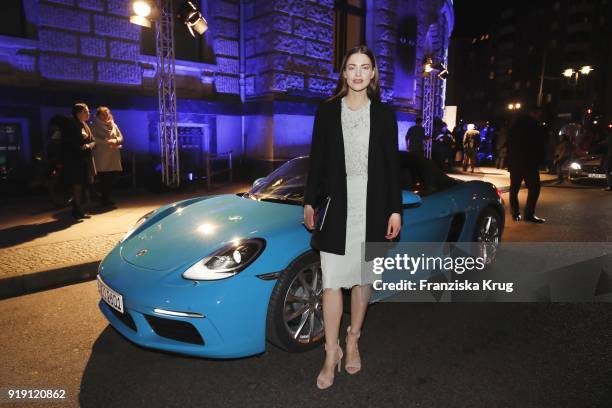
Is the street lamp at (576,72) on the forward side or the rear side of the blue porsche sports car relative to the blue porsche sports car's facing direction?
on the rear side

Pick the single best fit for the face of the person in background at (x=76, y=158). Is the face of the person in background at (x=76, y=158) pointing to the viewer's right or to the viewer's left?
to the viewer's right

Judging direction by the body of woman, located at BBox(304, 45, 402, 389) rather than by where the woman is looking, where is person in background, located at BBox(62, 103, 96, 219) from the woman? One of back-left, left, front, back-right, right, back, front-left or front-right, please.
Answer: back-right

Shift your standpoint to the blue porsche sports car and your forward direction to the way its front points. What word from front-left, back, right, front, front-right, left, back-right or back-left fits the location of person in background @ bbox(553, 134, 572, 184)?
back

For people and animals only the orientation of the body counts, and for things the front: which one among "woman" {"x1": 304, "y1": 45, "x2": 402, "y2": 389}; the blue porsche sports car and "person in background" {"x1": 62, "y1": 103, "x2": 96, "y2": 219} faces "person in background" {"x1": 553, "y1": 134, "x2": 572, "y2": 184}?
"person in background" {"x1": 62, "y1": 103, "x2": 96, "y2": 219}

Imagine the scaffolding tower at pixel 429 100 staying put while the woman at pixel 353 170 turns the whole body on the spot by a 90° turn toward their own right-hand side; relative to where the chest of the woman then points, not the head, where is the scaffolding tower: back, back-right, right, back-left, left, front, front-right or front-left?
right

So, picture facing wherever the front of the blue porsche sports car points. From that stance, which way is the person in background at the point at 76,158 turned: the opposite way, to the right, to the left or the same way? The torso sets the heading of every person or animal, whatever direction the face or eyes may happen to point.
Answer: the opposite way

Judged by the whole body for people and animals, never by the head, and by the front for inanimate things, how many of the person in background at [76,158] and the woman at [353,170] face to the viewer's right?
1

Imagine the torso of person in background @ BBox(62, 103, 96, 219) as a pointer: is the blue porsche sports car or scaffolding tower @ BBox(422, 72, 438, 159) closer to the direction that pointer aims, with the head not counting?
the scaffolding tower

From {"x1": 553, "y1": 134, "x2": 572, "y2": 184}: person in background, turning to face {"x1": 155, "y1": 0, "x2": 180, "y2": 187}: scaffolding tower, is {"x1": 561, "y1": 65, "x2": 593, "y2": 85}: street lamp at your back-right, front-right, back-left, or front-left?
back-right

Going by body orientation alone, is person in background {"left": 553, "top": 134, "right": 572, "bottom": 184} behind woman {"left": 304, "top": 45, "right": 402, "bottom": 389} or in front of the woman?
behind

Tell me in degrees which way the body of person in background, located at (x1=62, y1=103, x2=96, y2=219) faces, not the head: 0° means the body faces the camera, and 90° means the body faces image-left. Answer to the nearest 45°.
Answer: approximately 270°

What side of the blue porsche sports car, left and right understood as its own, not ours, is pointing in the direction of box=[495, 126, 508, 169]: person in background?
back

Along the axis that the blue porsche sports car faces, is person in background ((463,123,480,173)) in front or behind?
behind
